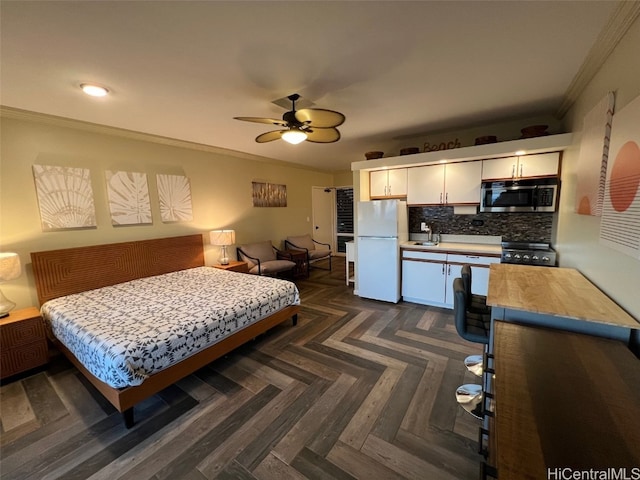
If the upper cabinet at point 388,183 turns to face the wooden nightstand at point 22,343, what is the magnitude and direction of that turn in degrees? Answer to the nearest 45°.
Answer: approximately 45° to its right

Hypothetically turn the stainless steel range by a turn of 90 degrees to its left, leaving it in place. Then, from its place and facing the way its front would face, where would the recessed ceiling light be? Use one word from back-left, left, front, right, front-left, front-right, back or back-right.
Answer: back-right

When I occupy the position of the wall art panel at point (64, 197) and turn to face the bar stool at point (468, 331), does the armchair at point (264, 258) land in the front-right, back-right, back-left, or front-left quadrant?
front-left

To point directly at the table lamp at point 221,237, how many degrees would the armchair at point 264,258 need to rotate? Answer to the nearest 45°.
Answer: approximately 90° to its right

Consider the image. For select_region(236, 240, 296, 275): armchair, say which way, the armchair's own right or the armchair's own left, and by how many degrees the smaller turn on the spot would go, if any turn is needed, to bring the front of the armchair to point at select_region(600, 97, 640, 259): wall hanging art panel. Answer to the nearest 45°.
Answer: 0° — it already faces it

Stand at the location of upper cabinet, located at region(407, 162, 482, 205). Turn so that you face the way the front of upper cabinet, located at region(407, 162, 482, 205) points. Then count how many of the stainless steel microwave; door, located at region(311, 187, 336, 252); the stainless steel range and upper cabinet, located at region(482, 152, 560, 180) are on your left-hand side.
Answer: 3

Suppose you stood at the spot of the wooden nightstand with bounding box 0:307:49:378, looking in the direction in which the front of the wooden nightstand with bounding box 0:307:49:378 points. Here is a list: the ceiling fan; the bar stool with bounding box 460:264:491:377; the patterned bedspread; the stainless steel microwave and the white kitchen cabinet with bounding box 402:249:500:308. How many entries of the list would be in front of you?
5

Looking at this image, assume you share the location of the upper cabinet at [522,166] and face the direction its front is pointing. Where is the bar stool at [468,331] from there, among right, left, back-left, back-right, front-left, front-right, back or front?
front

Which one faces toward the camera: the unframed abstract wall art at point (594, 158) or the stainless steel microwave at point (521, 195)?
the stainless steel microwave

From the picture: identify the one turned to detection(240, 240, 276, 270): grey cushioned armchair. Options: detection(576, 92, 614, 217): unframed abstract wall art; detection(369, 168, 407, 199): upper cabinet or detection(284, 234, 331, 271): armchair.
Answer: the unframed abstract wall art

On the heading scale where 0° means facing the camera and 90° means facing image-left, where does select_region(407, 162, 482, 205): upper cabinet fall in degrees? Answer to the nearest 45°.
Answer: approximately 0°

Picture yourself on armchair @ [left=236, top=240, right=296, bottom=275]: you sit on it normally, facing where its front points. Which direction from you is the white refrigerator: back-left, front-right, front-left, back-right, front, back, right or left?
front

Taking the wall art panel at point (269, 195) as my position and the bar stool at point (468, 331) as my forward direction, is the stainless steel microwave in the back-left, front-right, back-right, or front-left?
front-left

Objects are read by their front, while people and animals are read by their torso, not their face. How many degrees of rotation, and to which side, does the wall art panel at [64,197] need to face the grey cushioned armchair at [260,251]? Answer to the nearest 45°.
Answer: approximately 45° to its left

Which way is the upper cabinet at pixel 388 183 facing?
toward the camera

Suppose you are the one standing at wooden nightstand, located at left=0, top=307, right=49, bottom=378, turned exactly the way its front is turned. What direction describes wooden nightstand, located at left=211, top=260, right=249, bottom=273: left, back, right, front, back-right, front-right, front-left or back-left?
front-left

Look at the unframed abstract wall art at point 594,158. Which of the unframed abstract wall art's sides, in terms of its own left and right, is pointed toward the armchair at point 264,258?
front
